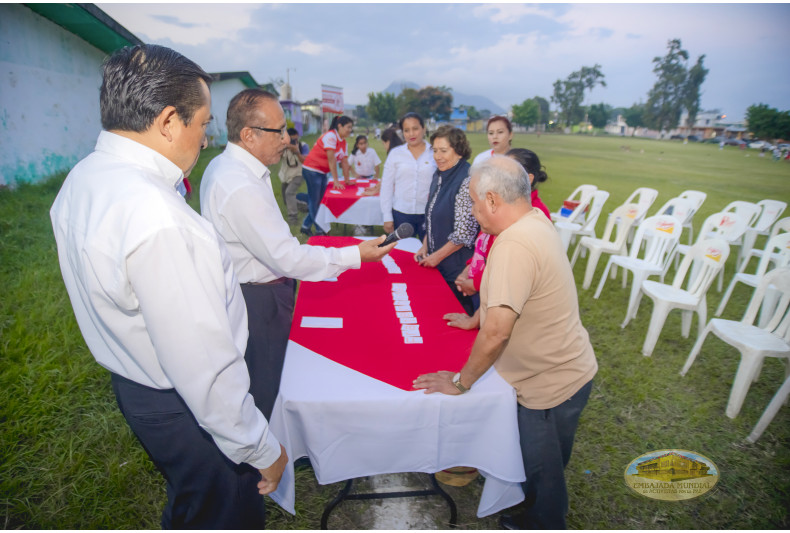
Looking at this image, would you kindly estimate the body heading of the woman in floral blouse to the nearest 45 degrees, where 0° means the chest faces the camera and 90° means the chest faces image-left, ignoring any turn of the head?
approximately 45°

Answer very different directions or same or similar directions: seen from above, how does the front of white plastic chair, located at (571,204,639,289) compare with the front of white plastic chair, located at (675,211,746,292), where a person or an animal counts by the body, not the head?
same or similar directions

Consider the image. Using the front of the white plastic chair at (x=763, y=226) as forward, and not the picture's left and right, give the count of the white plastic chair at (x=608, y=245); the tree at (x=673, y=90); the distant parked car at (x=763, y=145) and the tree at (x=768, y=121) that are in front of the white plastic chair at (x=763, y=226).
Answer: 1

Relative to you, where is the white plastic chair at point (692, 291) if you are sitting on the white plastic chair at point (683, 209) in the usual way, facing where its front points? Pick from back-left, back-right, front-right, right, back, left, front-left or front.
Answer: front-left

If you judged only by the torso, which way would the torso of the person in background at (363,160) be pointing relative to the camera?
toward the camera

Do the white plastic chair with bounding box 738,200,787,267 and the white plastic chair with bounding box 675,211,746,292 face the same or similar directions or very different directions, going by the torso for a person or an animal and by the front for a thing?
same or similar directions

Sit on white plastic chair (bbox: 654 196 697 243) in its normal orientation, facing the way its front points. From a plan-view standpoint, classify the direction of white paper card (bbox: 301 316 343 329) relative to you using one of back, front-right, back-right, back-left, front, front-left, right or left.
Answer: front-left

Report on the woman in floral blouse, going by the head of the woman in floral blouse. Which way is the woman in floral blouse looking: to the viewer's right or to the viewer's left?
to the viewer's left

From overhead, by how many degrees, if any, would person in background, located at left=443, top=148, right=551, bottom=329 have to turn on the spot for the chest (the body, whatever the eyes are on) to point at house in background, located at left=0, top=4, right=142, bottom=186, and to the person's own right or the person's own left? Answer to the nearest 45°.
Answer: approximately 45° to the person's own right

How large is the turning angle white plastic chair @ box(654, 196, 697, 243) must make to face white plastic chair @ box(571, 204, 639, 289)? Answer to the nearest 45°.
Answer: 0° — it already faces it

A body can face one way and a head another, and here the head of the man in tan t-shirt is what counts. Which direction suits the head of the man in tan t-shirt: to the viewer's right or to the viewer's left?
to the viewer's left

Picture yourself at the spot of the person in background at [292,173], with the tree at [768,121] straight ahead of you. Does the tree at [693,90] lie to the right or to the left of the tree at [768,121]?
left

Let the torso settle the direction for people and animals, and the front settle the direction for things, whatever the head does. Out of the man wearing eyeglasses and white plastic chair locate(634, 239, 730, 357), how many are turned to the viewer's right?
1

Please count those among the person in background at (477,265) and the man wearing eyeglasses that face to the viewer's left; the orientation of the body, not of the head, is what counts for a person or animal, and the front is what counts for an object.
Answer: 1

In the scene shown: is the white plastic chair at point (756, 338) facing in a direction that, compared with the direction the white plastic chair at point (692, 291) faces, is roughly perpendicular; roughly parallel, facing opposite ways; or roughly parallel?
roughly parallel

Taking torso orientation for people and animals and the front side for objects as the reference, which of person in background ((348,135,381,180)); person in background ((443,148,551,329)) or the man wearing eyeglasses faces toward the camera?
person in background ((348,135,381,180))

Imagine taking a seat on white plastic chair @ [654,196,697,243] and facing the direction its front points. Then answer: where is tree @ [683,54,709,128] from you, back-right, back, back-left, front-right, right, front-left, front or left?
back-right

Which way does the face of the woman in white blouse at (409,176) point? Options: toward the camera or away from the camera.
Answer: toward the camera

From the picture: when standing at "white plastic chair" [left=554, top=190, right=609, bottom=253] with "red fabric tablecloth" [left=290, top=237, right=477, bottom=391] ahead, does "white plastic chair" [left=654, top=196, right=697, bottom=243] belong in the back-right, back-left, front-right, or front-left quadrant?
back-left
